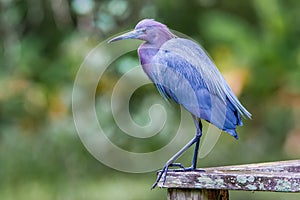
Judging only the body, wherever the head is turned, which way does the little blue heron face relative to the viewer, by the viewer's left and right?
facing to the left of the viewer
